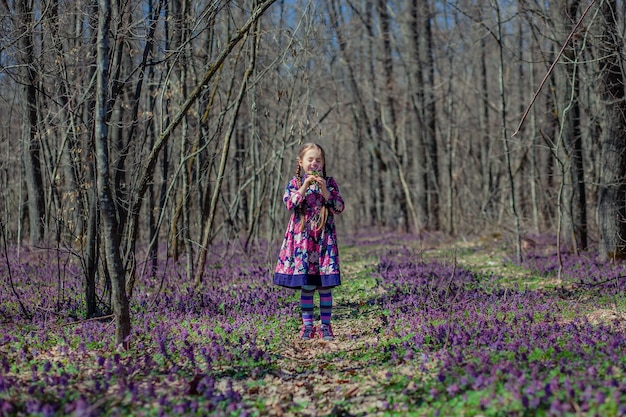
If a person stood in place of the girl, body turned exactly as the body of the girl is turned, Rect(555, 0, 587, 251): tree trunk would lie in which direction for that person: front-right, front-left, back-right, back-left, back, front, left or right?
back-left

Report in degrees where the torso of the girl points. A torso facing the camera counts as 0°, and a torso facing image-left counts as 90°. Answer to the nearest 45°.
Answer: approximately 0°

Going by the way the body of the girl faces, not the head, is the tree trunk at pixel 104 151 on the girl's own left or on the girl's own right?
on the girl's own right

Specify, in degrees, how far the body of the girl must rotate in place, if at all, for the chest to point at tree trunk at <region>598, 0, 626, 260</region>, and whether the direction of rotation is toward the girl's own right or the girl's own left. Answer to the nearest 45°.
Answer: approximately 135° to the girl's own left
